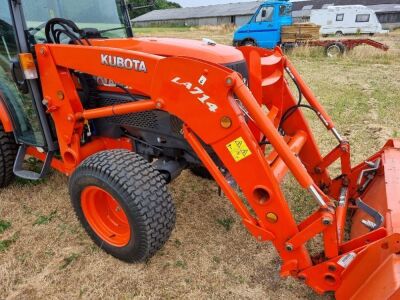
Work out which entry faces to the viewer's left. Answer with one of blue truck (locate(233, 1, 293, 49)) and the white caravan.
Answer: the blue truck

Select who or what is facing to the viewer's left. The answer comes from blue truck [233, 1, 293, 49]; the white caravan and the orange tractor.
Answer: the blue truck

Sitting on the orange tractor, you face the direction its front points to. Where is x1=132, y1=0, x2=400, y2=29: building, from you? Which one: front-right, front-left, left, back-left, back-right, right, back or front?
back-left

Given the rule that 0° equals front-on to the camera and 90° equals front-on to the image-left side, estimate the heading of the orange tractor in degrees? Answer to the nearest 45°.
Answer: approximately 315°

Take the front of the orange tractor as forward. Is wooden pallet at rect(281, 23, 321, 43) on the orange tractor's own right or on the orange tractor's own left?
on the orange tractor's own left

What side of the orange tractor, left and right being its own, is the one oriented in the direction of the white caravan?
left

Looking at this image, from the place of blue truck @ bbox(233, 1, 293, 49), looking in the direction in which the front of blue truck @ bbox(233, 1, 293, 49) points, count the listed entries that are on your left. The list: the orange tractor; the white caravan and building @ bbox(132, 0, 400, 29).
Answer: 1

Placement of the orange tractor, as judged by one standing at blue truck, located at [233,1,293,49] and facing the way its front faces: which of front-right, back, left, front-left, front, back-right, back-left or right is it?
left

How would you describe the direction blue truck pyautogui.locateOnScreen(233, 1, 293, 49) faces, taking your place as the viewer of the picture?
facing to the left of the viewer
